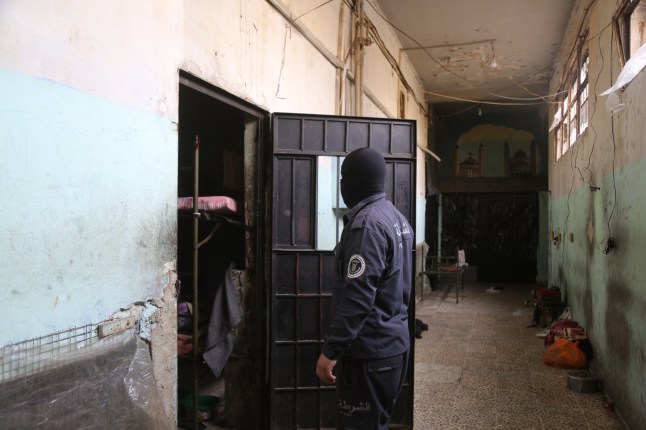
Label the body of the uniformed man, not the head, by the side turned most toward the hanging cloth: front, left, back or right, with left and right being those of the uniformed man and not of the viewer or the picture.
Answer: front

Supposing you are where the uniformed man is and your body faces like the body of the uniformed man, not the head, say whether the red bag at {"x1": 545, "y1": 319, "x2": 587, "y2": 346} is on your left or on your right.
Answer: on your right

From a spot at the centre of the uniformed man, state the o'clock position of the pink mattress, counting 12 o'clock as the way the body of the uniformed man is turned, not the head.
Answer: The pink mattress is roughly at 12 o'clock from the uniformed man.

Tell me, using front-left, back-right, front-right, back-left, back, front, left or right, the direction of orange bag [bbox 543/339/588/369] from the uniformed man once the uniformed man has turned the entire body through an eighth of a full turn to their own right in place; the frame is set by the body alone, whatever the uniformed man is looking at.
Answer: front-right

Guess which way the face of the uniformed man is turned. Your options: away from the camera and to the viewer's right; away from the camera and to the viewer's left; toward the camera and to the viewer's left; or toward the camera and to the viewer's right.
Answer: away from the camera and to the viewer's left

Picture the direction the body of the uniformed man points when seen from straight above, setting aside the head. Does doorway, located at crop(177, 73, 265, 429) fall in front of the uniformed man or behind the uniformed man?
in front

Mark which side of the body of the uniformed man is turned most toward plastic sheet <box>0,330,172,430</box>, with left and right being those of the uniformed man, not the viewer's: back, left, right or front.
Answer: left

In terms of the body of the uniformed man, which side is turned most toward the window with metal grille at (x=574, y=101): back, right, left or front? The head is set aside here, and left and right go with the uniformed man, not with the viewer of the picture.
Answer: right

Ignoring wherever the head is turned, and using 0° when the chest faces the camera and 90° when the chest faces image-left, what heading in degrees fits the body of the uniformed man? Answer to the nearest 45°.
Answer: approximately 135°
